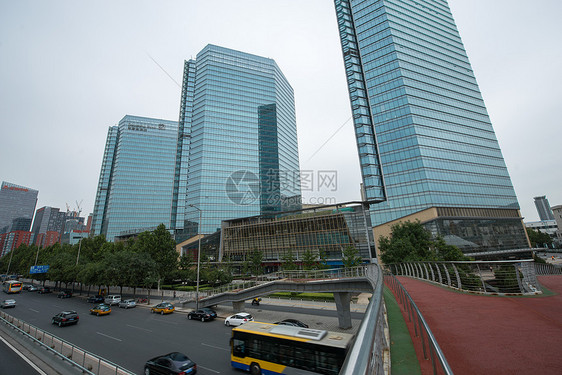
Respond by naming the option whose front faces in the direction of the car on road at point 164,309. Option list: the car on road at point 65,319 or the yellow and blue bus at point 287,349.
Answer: the yellow and blue bus

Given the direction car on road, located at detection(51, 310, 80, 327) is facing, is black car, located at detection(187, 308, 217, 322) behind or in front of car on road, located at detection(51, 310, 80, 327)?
behind

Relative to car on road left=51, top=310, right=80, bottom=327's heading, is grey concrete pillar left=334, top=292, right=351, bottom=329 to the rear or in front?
to the rear

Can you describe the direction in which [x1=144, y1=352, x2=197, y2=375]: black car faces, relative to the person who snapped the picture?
facing away from the viewer and to the left of the viewer

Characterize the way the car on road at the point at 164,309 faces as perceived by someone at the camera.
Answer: facing away from the viewer and to the left of the viewer

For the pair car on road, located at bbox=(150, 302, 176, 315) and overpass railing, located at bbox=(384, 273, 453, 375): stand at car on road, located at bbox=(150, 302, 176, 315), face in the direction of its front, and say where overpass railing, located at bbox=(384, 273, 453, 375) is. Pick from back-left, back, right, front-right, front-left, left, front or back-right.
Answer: back-left

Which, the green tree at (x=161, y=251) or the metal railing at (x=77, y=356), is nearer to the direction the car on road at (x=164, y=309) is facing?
the green tree

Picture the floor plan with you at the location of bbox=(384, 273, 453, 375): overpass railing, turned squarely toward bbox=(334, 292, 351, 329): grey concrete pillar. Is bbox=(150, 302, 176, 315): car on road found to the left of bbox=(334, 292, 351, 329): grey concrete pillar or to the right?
left

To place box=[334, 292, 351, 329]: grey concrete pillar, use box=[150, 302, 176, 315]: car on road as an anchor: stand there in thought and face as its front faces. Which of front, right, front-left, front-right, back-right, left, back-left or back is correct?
back

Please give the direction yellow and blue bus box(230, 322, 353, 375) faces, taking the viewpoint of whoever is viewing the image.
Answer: facing away from the viewer and to the left of the viewer
